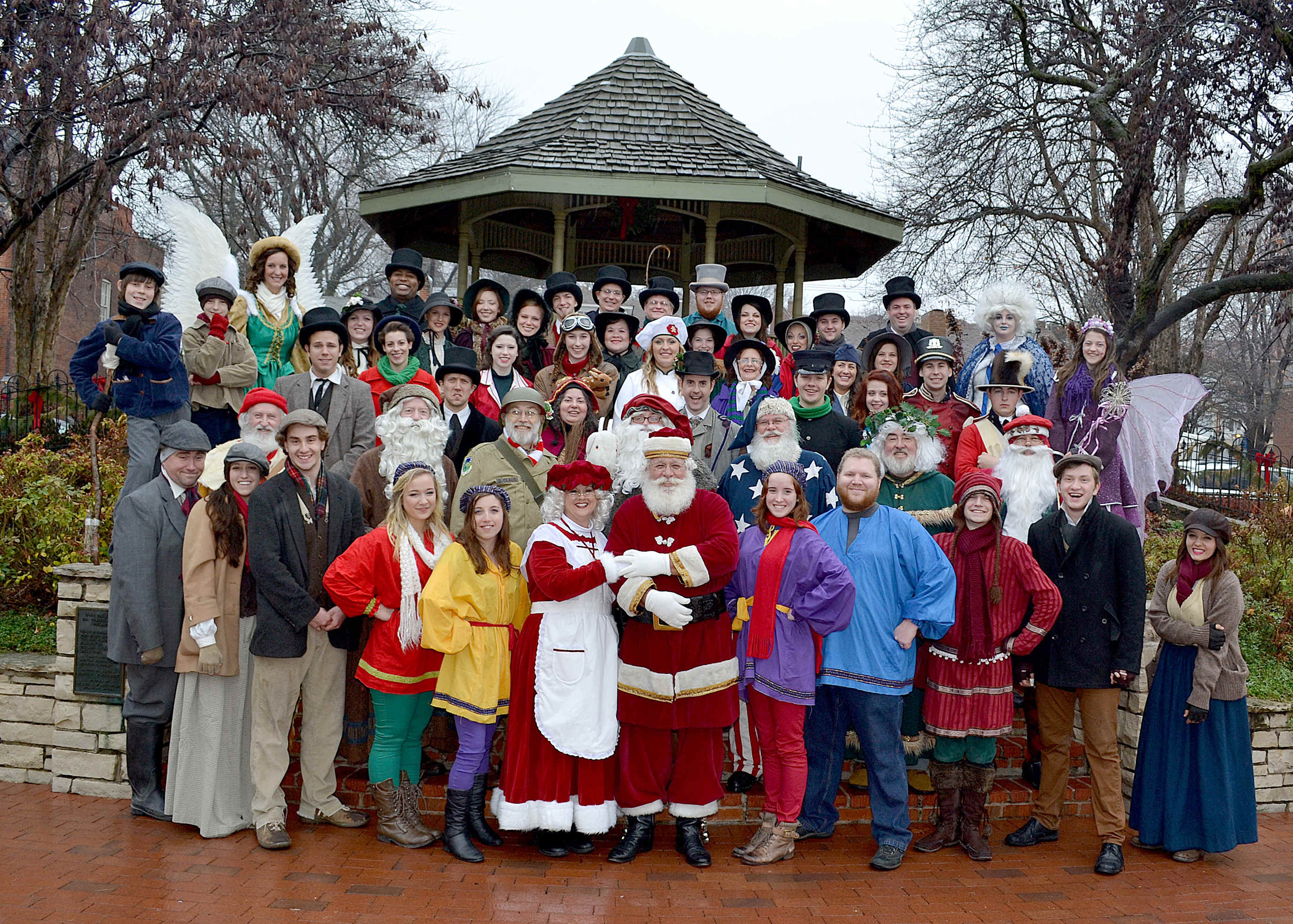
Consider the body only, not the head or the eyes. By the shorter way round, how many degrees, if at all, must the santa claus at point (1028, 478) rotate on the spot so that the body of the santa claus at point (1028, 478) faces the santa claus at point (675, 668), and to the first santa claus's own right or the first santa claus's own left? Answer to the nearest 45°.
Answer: approximately 45° to the first santa claus's own right

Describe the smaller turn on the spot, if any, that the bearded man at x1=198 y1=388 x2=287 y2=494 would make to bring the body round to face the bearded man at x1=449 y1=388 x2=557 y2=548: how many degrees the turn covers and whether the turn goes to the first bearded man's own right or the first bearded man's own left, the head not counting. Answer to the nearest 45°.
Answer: approximately 45° to the first bearded man's own left

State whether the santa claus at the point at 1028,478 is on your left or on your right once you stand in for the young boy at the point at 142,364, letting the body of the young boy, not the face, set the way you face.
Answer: on your left

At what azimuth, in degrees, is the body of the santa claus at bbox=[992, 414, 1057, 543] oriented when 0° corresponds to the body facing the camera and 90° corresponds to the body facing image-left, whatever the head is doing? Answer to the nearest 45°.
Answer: approximately 0°
